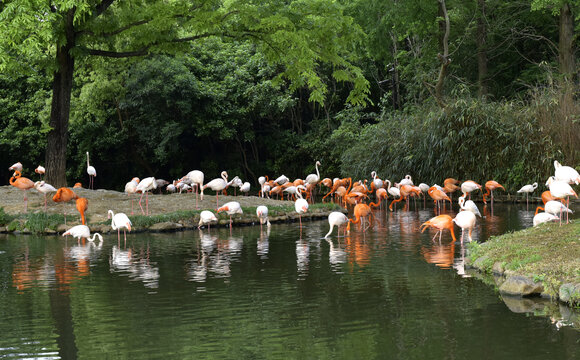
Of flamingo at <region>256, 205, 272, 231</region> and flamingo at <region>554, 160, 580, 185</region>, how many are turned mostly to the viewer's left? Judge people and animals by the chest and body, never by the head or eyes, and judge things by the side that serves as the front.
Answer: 1

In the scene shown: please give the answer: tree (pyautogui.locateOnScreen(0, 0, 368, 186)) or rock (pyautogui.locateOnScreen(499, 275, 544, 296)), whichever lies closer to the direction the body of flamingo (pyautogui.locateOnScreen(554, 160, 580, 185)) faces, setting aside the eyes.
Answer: the tree

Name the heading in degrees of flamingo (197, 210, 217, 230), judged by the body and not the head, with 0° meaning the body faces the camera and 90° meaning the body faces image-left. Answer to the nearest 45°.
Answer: approximately 90°

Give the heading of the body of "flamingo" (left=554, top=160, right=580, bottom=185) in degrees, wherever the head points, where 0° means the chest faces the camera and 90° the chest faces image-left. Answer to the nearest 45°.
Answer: approximately 90°

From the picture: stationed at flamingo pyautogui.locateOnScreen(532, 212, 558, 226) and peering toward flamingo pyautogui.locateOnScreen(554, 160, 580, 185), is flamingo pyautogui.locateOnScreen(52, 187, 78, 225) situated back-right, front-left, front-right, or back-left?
back-left

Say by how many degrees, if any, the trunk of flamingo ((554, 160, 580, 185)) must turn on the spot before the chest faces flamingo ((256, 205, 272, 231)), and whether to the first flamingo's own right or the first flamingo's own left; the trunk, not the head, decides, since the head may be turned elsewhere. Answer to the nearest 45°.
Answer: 0° — it already faces it

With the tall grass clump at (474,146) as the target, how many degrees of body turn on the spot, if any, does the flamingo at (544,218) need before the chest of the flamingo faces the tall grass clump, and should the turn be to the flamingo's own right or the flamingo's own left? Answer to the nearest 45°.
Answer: approximately 90° to the flamingo's own right

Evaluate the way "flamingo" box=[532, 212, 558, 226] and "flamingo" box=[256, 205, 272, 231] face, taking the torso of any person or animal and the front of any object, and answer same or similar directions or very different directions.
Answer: very different directions

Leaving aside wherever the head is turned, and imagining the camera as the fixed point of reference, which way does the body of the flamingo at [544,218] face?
to the viewer's left
